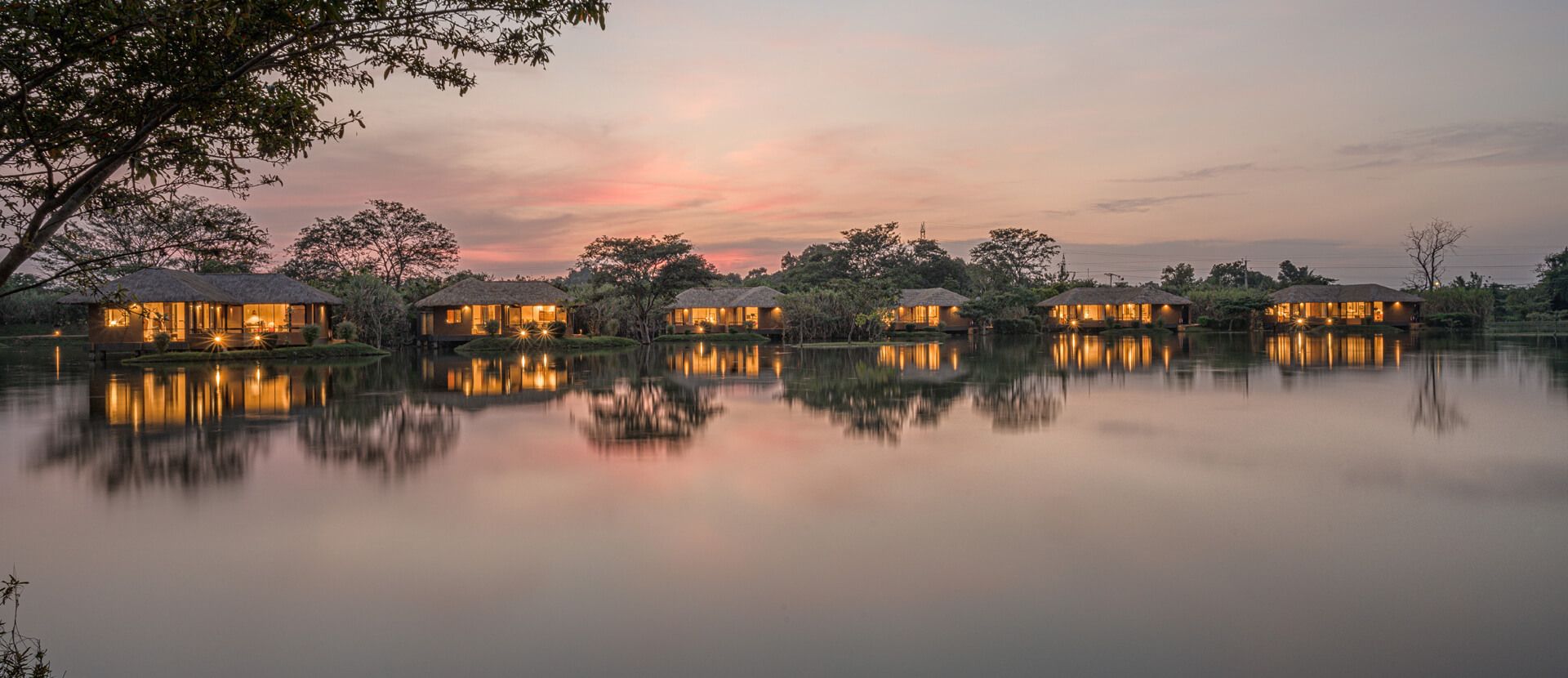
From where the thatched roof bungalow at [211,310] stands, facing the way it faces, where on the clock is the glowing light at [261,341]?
The glowing light is roughly at 11 o'clock from the thatched roof bungalow.

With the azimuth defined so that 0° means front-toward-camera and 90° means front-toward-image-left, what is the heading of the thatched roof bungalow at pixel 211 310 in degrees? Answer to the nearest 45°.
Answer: approximately 0°
